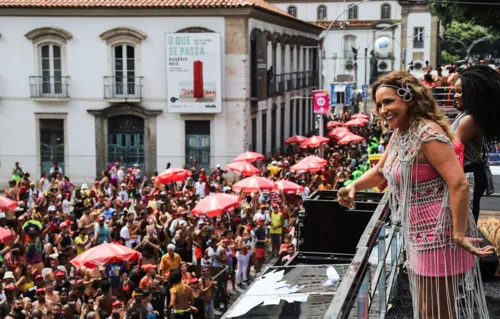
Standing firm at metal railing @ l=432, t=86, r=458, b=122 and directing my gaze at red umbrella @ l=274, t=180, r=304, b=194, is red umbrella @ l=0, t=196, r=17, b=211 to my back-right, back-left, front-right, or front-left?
front-left

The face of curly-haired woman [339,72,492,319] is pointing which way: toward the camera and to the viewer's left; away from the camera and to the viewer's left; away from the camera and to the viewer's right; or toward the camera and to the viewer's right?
toward the camera and to the viewer's left

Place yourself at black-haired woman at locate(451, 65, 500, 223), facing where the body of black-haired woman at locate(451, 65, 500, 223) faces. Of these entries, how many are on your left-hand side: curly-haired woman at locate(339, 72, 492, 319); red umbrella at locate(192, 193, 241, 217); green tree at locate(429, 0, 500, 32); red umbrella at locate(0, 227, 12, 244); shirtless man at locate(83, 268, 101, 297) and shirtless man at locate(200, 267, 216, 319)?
1

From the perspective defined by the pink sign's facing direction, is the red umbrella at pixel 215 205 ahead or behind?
ahead

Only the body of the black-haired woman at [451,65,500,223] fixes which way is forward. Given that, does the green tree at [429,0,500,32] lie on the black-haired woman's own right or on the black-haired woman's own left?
on the black-haired woman's own right

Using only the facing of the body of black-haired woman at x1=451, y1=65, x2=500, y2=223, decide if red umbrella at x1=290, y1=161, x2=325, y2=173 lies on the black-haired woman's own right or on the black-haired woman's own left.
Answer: on the black-haired woman's own right

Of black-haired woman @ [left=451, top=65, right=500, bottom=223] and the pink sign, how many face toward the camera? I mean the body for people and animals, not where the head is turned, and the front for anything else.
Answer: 1

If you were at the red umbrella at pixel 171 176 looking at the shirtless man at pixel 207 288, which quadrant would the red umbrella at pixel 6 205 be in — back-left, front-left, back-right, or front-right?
front-right

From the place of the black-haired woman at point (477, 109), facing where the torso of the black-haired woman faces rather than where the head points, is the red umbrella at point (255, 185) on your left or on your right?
on your right

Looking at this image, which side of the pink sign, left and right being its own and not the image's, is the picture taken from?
front

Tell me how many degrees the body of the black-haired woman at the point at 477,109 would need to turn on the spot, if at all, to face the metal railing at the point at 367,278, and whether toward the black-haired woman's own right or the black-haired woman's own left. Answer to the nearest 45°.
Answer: approximately 90° to the black-haired woman's own left

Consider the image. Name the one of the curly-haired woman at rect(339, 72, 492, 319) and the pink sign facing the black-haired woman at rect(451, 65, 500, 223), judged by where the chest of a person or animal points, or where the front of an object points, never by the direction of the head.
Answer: the pink sign

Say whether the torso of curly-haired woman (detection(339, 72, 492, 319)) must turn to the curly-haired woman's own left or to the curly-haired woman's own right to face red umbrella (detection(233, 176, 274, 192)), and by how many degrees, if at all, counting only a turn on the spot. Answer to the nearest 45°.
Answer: approximately 135° to the curly-haired woman's own right

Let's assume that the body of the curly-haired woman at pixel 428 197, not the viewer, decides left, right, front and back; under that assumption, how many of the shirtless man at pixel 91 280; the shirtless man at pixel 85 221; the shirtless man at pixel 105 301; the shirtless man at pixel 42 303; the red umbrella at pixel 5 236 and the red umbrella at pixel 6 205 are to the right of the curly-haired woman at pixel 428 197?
6

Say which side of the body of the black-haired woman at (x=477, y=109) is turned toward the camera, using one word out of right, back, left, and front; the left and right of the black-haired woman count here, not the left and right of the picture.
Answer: left
